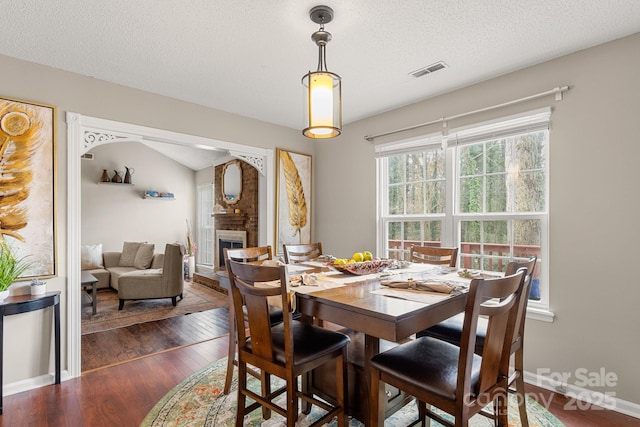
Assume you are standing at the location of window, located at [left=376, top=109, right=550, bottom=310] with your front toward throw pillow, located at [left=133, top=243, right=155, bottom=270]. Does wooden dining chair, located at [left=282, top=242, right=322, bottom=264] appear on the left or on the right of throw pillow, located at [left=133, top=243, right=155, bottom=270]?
left

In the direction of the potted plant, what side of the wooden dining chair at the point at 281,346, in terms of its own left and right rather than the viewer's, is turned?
left

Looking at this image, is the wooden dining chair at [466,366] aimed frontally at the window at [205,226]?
yes

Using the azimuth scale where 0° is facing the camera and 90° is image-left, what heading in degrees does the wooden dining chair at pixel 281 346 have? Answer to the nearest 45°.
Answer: approximately 225°

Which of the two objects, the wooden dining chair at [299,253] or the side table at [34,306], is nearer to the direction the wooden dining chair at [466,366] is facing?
the wooden dining chair

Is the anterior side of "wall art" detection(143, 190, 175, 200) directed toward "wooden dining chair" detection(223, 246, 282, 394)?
yes

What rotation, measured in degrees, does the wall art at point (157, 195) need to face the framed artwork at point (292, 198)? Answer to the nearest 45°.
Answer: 0° — it already faces it

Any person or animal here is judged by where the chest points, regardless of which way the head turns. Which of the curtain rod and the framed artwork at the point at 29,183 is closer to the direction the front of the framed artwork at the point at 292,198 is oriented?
the curtain rod

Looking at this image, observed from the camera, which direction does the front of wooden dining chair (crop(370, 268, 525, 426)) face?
facing away from the viewer and to the left of the viewer

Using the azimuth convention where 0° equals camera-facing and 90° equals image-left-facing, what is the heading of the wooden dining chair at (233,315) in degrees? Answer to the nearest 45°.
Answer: approximately 225°

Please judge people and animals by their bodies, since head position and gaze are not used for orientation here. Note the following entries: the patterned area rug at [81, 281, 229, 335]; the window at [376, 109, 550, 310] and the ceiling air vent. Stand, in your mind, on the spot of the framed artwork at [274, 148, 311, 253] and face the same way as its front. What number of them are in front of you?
2

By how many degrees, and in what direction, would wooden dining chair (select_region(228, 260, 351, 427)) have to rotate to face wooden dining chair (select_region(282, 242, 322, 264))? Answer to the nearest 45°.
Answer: approximately 45° to its left

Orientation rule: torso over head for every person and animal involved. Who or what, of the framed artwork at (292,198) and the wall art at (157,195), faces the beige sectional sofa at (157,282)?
the wall art
